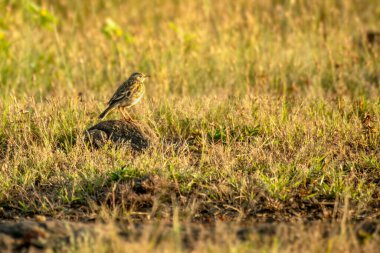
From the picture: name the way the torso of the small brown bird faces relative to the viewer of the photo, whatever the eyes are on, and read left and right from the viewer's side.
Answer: facing to the right of the viewer

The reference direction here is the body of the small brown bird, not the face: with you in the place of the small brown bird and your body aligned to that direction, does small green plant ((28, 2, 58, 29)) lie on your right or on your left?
on your left
